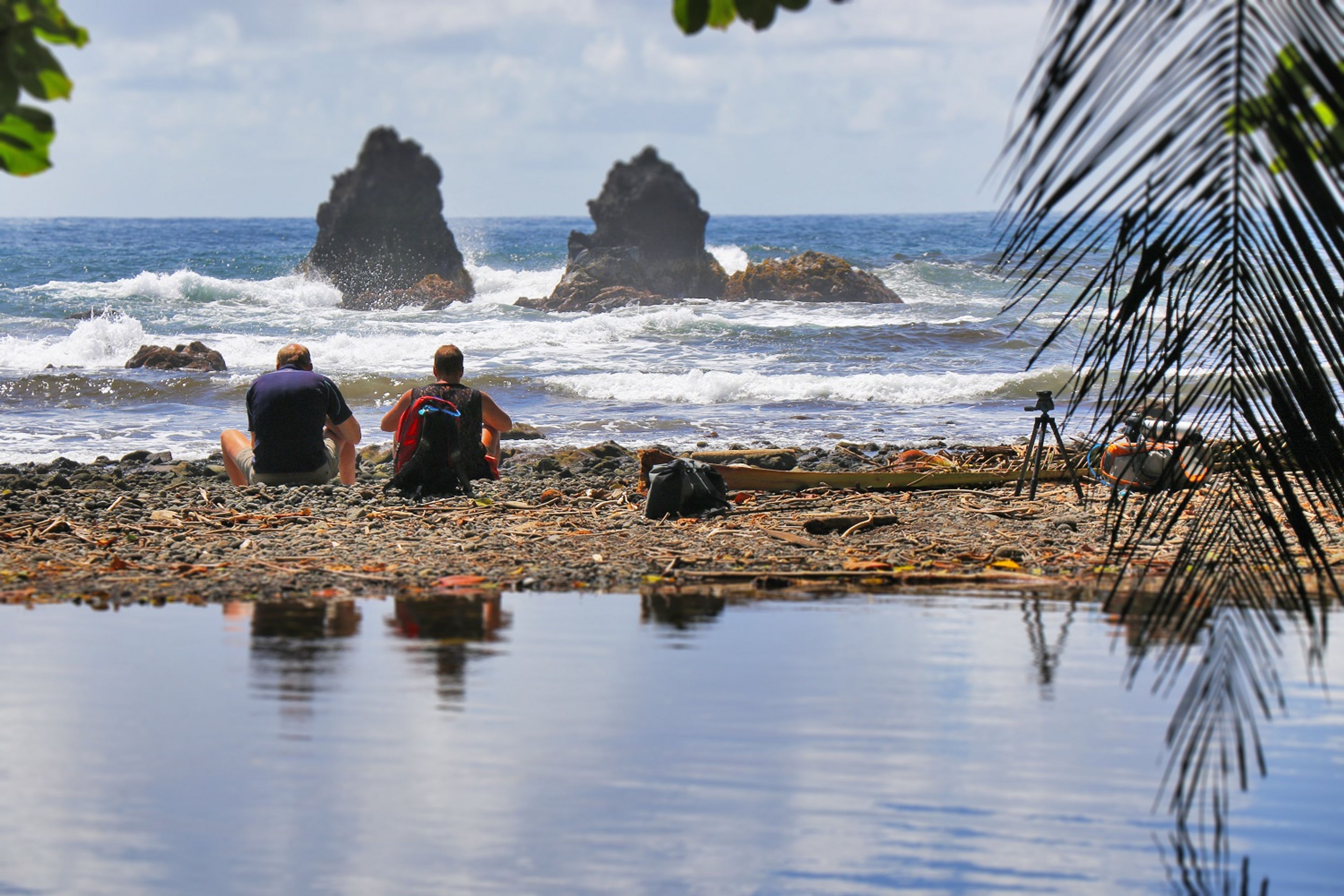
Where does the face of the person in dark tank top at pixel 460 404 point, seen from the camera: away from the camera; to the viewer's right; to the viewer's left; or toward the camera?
away from the camera

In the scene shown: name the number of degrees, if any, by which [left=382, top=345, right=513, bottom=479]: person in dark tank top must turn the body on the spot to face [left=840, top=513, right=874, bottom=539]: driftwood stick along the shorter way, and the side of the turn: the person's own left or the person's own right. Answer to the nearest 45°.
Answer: approximately 135° to the person's own right

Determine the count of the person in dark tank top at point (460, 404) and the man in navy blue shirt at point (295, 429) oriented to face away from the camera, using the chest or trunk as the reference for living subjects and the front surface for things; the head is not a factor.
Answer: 2

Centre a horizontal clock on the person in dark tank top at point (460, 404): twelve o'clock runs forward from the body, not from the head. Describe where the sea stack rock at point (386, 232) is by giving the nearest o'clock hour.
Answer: The sea stack rock is roughly at 12 o'clock from the person in dark tank top.

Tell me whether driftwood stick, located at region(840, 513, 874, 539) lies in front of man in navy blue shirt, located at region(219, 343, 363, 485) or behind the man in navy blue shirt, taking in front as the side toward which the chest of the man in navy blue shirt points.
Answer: behind

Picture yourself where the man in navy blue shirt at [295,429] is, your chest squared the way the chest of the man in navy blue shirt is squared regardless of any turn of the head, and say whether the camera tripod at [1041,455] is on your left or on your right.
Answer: on your right

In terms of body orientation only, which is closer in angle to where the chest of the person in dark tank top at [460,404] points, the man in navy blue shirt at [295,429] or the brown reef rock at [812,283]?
the brown reef rock

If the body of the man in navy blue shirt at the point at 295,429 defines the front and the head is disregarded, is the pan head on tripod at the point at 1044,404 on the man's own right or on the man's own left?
on the man's own right

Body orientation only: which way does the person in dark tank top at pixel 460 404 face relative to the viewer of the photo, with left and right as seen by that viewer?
facing away from the viewer

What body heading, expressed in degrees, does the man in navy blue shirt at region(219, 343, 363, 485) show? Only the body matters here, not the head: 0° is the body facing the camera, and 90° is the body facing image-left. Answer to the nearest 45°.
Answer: approximately 180°

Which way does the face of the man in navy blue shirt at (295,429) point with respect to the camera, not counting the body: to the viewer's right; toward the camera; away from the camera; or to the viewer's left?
away from the camera
